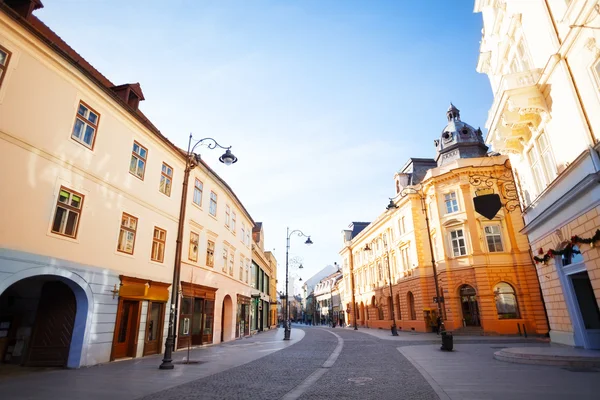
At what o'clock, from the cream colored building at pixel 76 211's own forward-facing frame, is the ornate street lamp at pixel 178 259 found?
The ornate street lamp is roughly at 11 o'clock from the cream colored building.

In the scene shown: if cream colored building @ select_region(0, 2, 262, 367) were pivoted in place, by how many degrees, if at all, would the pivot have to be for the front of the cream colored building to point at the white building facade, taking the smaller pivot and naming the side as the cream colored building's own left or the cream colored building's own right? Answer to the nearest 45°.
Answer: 0° — it already faces it

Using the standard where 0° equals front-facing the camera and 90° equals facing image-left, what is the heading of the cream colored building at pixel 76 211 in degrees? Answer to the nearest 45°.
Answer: approximately 315°
